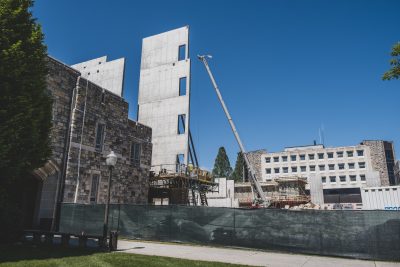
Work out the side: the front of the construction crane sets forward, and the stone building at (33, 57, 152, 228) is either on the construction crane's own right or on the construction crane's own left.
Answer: on the construction crane's own left

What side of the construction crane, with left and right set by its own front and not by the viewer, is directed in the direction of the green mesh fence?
left

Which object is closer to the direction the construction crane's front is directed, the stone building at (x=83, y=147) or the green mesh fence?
the stone building

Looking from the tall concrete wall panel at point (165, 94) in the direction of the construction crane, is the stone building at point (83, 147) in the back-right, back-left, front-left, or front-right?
back-right

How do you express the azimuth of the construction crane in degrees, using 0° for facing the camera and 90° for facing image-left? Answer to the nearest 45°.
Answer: approximately 90°

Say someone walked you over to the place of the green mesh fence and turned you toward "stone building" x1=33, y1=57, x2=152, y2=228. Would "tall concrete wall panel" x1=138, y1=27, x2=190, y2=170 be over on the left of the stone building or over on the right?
right
